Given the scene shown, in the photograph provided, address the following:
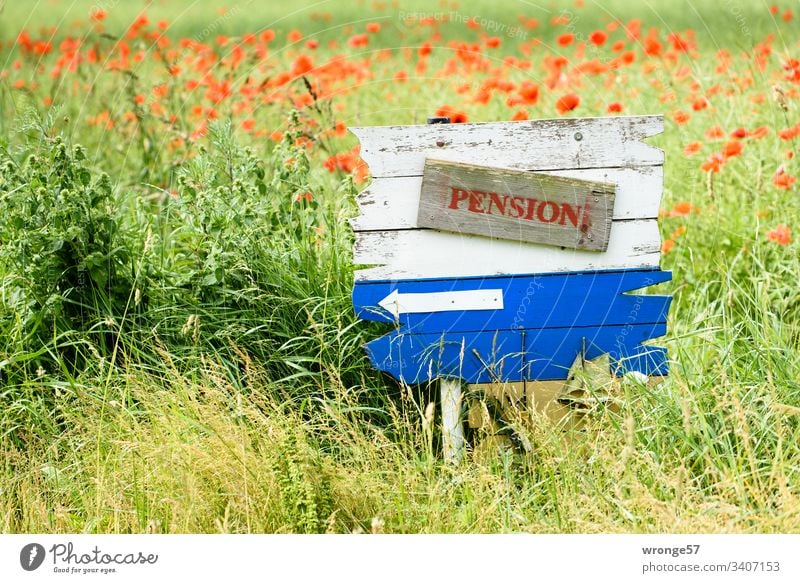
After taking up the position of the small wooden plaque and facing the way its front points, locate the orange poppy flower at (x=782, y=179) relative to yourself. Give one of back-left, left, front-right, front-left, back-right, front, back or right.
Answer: back-left

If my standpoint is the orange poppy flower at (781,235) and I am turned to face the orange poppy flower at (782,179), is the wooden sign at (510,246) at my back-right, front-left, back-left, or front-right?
back-left

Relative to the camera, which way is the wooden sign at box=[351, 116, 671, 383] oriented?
toward the camera

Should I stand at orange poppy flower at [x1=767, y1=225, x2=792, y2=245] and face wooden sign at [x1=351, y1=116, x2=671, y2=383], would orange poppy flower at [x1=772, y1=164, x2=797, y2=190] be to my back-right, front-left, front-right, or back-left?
back-right

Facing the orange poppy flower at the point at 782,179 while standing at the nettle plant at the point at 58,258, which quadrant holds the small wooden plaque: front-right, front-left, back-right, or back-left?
front-right

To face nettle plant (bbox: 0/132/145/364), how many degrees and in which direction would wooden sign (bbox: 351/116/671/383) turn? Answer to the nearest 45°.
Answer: approximately 90° to its right

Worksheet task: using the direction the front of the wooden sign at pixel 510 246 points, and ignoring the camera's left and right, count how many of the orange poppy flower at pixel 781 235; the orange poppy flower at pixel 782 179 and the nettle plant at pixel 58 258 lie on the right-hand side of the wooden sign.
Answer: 1

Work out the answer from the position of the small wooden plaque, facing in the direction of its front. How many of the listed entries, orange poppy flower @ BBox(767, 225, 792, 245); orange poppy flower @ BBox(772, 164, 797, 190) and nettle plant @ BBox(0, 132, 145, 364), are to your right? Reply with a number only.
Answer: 1

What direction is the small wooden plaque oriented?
toward the camera

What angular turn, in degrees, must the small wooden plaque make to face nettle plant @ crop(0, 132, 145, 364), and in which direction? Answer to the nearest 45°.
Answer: approximately 90° to its right

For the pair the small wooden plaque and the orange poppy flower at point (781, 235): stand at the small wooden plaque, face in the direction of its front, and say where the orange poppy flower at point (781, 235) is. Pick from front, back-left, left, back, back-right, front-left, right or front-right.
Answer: back-left

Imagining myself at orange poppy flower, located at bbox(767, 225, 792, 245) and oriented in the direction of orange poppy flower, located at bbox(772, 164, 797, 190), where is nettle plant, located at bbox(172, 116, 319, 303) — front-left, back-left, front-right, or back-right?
back-left

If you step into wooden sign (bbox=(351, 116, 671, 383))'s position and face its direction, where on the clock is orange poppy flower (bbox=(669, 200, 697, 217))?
The orange poppy flower is roughly at 7 o'clock from the wooden sign.

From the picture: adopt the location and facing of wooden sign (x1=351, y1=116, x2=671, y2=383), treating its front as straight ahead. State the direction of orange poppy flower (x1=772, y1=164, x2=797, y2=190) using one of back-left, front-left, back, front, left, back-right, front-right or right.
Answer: back-left

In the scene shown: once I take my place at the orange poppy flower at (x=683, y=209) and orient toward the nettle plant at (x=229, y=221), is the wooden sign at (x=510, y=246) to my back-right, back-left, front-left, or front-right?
front-left
